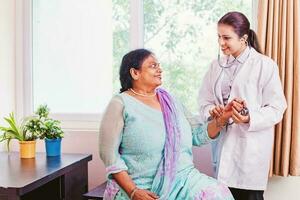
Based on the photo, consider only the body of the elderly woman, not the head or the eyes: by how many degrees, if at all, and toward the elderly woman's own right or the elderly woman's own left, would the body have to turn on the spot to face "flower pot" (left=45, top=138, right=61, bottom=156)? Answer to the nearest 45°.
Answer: approximately 180°

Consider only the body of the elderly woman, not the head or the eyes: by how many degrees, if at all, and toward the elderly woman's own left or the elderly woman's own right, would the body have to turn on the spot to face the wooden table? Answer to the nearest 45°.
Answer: approximately 180°

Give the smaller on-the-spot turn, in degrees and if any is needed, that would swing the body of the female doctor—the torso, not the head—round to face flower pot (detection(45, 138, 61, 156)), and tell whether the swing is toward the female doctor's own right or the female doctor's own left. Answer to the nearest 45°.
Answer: approximately 45° to the female doctor's own right

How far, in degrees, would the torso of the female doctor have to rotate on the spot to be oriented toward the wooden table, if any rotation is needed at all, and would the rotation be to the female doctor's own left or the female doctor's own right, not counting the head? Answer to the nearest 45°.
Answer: approximately 45° to the female doctor's own right

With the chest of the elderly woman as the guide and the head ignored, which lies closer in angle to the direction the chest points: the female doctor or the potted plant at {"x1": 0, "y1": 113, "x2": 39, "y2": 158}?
the female doctor

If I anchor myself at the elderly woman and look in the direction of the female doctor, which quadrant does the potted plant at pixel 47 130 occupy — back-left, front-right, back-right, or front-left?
back-left

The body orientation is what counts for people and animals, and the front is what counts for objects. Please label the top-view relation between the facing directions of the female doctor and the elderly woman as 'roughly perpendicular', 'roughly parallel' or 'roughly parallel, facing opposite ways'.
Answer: roughly perpendicular

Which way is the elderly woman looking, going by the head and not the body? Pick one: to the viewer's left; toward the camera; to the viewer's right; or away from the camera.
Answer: to the viewer's right

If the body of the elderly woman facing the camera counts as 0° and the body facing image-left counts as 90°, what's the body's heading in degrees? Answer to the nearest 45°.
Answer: approximately 315°

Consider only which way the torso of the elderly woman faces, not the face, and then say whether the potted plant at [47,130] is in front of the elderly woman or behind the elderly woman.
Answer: behind

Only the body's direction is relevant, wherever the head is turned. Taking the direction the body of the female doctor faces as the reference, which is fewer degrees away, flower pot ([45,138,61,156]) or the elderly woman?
the elderly woman

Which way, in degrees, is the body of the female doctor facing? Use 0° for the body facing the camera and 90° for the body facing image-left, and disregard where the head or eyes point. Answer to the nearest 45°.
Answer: approximately 45°

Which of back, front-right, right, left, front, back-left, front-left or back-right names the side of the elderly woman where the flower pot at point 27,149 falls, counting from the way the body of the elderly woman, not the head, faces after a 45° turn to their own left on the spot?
back-left
